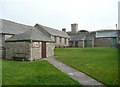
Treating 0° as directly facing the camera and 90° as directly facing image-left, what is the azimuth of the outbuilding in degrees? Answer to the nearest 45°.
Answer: approximately 315°

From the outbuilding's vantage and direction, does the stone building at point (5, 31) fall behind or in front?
behind
